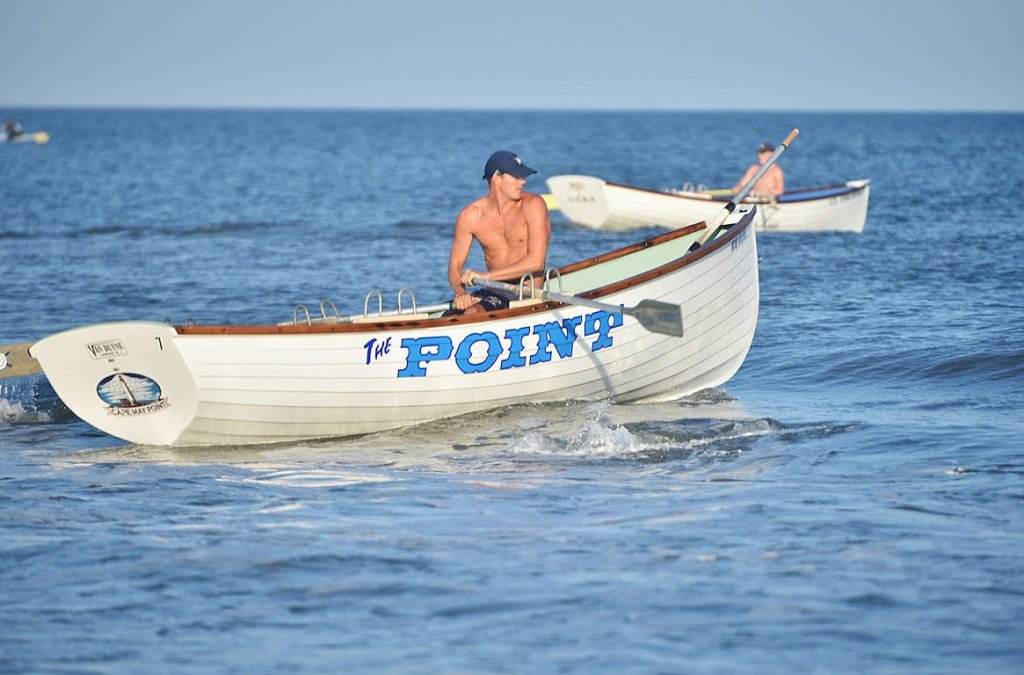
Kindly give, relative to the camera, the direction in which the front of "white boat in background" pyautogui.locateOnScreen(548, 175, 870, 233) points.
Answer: facing away from the viewer and to the right of the viewer

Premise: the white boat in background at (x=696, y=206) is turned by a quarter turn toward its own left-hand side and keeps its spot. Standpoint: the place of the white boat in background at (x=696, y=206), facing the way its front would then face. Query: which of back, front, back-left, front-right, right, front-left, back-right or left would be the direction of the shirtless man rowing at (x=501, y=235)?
back-left

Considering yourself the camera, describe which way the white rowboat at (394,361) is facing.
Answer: facing away from the viewer and to the right of the viewer

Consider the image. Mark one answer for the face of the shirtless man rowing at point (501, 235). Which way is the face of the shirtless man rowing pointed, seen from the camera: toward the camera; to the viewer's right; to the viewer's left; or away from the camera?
to the viewer's right

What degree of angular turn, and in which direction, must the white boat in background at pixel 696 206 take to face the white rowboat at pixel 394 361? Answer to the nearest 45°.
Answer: approximately 135° to its right
